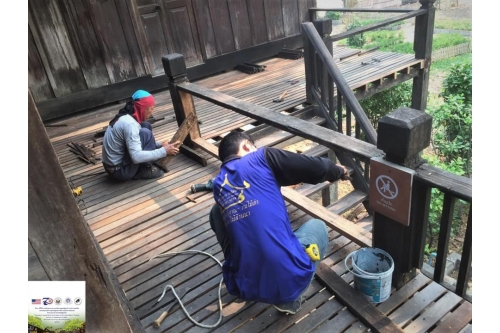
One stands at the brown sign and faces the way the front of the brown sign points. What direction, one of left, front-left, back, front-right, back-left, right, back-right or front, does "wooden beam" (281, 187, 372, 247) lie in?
right

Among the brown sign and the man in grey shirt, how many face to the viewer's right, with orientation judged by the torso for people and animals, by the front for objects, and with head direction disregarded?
1

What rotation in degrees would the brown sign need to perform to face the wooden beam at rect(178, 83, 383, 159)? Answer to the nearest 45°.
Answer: approximately 90° to its right

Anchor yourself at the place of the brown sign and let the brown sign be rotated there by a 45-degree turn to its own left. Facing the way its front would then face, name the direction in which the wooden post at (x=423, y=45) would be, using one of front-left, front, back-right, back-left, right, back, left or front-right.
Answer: back

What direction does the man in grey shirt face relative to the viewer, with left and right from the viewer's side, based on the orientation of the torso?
facing to the right of the viewer

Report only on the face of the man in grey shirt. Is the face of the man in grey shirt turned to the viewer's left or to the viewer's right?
to the viewer's right

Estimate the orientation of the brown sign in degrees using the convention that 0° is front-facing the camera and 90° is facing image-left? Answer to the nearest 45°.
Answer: approximately 45°

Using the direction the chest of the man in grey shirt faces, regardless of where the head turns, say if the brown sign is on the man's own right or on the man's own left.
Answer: on the man's own right

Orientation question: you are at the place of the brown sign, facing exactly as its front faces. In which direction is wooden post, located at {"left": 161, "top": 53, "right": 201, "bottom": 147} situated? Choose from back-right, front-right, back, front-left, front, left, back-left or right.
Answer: right

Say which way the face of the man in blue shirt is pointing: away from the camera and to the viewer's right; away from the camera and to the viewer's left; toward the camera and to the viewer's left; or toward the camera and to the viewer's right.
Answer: away from the camera and to the viewer's right

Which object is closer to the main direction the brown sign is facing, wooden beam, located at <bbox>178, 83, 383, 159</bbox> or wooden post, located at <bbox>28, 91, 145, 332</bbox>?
the wooden post

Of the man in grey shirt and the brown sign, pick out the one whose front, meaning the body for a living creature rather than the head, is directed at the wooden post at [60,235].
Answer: the brown sign

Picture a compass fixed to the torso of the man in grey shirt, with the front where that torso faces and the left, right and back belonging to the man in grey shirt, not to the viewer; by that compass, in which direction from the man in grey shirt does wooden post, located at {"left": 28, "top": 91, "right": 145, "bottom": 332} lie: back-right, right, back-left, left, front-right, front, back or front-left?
right

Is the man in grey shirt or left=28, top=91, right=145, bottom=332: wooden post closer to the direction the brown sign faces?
the wooden post
